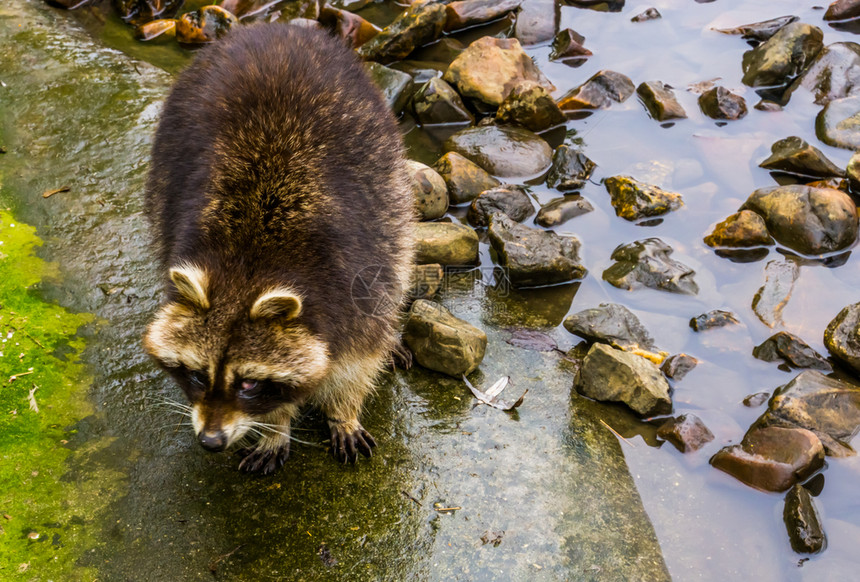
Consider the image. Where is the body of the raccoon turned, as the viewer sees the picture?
toward the camera

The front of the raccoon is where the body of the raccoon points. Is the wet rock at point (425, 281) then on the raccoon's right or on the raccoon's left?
on the raccoon's left

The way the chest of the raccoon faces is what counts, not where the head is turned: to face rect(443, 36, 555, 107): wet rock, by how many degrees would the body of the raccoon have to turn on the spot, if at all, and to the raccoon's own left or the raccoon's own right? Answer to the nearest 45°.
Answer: approximately 135° to the raccoon's own left

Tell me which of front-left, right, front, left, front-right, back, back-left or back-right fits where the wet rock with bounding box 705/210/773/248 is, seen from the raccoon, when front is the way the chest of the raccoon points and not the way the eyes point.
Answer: left

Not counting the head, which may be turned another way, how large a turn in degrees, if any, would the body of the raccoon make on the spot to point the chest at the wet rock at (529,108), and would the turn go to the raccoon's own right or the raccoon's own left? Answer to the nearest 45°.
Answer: approximately 135° to the raccoon's own left

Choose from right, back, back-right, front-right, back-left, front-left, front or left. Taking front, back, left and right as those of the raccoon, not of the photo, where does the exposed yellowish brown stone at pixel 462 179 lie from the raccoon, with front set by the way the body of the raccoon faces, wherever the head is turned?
back-left

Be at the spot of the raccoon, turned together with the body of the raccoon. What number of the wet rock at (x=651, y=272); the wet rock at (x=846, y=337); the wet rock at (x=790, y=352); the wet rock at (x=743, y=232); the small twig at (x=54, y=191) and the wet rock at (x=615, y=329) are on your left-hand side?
5

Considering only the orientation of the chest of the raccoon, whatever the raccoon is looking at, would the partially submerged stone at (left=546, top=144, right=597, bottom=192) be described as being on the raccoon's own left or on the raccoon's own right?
on the raccoon's own left

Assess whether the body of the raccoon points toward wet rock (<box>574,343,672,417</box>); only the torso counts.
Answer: no

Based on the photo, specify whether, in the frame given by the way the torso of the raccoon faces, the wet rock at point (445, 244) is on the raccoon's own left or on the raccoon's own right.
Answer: on the raccoon's own left

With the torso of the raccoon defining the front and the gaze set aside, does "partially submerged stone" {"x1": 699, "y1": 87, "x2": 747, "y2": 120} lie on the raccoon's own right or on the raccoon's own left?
on the raccoon's own left

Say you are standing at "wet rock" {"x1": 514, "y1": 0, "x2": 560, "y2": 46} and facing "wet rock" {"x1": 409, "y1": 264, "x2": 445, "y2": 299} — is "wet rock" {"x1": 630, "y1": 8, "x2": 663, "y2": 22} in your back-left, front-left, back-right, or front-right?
back-left

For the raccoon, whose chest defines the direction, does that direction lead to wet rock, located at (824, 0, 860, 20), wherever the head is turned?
no

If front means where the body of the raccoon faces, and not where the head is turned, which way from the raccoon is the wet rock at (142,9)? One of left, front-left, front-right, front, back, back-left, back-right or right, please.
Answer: back

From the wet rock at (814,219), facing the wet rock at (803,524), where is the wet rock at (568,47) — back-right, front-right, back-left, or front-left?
back-right

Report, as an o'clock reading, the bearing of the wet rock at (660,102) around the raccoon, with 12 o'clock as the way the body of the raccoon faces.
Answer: The wet rock is roughly at 8 o'clock from the raccoon.

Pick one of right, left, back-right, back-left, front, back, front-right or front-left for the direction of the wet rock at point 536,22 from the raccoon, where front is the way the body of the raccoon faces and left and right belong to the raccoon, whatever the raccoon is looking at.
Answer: back-left

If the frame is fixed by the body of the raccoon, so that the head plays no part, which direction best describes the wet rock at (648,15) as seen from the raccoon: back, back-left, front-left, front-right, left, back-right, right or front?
back-left

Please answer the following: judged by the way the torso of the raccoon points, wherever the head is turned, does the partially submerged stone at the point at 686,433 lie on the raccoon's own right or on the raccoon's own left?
on the raccoon's own left

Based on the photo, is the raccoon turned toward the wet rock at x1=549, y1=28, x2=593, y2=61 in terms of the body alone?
no

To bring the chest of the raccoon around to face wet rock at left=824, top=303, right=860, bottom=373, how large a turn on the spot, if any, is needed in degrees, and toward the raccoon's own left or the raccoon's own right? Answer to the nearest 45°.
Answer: approximately 90° to the raccoon's own left
